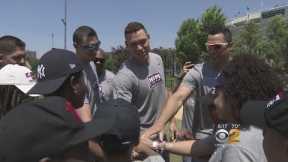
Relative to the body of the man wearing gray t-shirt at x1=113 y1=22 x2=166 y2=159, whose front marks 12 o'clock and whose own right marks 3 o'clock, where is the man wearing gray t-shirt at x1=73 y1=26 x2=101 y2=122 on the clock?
the man wearing gray t-shirt at x1=73 y1=26 x2=101 y2=122 is roughly at 4 o'clock from the man wearing gray t-shirt at x1=113 y1=22 x2=166 y2=159.

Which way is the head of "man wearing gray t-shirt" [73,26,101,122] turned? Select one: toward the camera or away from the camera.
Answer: toward the camera

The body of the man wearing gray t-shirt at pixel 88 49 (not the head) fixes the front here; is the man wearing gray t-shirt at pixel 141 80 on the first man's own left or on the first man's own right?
on the first man's own left

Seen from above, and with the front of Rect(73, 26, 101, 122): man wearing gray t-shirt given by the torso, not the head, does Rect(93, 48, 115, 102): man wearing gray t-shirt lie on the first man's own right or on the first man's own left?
on the first man's own left

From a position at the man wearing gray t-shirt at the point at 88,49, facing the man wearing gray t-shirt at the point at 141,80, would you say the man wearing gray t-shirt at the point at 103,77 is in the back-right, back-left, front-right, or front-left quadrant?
front-left

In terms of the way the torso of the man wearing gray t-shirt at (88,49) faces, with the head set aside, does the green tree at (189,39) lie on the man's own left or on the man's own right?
on the man's own left

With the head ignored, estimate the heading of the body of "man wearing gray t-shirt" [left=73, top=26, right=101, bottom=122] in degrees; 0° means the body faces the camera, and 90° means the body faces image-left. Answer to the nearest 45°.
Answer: approximately 315°

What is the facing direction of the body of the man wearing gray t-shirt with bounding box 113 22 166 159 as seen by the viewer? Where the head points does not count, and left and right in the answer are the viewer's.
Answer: facing the viewer and to the right of the viewer

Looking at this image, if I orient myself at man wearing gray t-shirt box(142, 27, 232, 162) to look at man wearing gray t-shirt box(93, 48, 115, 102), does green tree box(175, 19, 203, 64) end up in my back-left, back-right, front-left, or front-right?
front-right

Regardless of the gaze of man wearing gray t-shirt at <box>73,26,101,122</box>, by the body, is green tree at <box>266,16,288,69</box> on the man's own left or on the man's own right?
on the man's own left

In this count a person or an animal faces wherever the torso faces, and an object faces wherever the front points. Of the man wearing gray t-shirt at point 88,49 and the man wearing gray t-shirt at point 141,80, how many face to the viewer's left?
0

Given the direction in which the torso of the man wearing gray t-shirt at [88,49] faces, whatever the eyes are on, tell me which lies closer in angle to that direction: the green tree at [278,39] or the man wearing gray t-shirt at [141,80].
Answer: the man wearing gray t-shirt

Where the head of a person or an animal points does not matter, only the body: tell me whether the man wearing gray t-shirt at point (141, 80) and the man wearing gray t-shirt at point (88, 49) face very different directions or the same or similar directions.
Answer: same or similar directions

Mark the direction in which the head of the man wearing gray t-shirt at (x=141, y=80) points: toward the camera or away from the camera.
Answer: toward the camera
